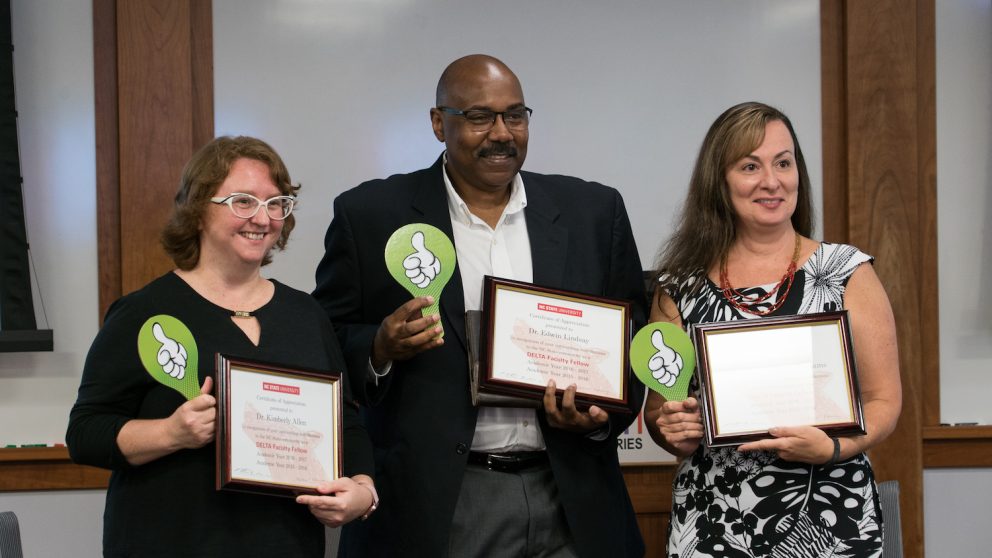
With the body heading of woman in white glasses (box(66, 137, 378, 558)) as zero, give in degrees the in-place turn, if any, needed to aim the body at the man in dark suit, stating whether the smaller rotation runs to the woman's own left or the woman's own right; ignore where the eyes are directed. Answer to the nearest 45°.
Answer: approximately 45° to the woman's own left

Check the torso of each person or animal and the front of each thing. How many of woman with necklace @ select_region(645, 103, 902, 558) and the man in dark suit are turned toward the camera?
2

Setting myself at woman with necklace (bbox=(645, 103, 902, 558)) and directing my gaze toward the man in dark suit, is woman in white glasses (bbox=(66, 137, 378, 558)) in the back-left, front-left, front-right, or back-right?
front-left

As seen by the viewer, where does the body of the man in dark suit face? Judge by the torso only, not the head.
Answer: toward the camera

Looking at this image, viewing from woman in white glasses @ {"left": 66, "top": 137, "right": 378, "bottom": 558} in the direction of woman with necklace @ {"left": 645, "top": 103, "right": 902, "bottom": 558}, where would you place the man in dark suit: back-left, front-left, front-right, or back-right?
front-left

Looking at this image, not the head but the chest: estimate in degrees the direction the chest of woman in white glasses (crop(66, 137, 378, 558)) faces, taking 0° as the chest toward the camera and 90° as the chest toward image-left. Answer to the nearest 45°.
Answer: approximately 315°

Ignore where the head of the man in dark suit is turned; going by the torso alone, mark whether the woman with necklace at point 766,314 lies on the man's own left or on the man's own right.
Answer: on the man's own left

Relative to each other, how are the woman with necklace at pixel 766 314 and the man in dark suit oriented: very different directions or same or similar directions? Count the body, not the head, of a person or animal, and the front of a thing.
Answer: same or similar directions

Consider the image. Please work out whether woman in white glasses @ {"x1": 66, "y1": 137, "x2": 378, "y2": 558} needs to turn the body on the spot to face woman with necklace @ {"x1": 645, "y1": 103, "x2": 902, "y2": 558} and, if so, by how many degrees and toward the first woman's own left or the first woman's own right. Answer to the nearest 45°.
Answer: approximately 45° to the first woman's own left
